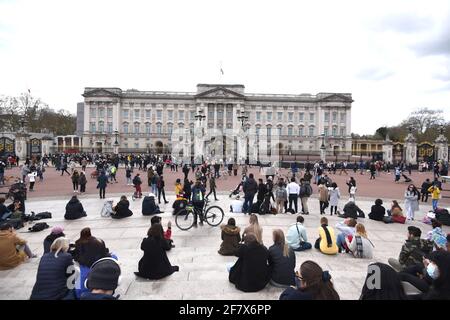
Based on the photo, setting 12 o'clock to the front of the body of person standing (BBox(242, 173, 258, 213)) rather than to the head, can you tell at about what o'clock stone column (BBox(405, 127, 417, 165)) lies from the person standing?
The stone column is roughly at 1 o'clock from the person standing.

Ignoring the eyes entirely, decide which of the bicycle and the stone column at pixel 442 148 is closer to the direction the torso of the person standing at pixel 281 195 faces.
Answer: the stone column

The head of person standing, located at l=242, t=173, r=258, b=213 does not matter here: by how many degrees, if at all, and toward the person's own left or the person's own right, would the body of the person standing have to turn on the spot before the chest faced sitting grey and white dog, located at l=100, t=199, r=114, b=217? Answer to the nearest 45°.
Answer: approximately 90° to the person's own left

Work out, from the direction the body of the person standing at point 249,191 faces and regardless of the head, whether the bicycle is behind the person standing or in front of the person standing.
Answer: behind

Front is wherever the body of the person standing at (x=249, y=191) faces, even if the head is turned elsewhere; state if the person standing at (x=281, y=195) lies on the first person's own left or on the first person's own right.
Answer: on the first person's own right

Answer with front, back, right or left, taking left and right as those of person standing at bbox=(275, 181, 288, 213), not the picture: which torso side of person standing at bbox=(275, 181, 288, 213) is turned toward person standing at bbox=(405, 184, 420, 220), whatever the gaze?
right

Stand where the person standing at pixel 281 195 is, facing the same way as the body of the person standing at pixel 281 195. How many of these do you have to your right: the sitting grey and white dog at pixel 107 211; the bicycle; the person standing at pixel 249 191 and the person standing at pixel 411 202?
1

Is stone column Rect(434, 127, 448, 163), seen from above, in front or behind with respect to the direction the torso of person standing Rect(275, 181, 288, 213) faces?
in front

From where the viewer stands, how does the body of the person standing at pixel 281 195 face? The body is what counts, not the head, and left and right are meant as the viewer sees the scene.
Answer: facing away from the viewer

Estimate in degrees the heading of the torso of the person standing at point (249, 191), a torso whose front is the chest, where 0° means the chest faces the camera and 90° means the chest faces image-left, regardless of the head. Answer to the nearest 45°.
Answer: approximately 180°

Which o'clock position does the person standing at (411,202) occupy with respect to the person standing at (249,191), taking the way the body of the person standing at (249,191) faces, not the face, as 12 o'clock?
the person standing at (411,202) is roughly at 3 o'clock from the person standing at (249,191).

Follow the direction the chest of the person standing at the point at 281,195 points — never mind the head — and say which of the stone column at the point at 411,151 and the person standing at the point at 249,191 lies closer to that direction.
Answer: the stone column

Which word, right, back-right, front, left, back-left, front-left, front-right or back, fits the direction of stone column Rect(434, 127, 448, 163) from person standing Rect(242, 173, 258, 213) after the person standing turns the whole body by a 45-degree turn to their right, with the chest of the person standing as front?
front

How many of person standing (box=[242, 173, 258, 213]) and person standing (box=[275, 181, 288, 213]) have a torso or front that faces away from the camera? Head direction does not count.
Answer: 2
